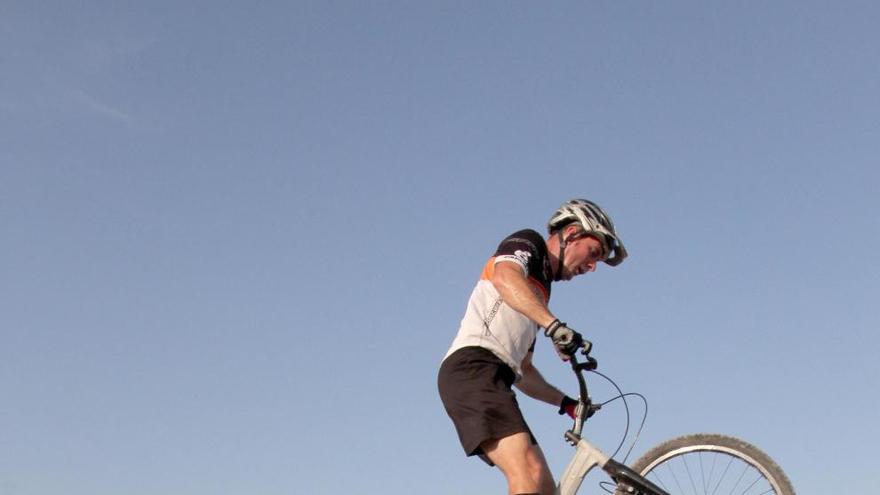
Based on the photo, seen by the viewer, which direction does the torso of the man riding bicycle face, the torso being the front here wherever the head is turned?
to the viewer's right
